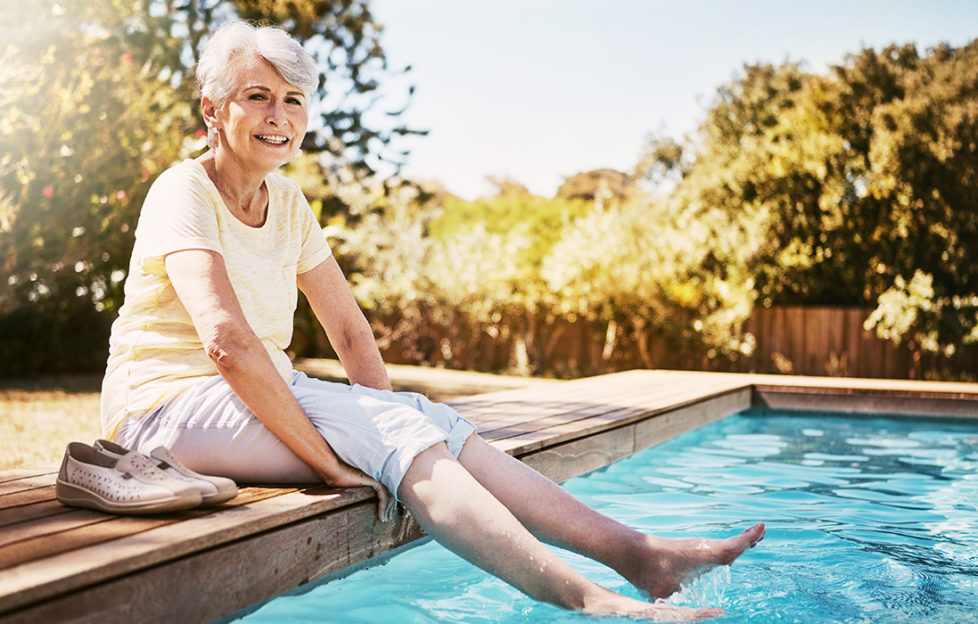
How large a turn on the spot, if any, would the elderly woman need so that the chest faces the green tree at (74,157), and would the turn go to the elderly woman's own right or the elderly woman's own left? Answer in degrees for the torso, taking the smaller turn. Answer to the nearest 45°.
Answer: approximately 180°

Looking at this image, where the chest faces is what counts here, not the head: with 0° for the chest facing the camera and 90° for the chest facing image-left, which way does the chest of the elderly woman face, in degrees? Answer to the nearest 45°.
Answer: approximately 315°

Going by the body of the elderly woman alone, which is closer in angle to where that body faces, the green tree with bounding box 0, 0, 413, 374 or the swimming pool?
the swimming pool

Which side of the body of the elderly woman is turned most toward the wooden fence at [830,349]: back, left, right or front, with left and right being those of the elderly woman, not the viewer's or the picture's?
left

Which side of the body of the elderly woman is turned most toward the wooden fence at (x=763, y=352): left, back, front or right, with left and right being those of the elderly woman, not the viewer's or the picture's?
left
